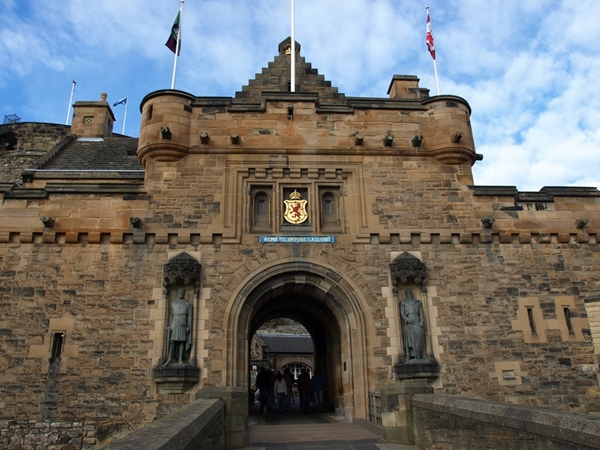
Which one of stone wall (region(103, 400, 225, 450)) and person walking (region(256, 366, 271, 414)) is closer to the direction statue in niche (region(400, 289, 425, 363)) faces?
the stone wall

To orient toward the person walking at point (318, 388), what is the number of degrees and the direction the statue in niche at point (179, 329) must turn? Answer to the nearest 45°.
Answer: approximately 135° to its left

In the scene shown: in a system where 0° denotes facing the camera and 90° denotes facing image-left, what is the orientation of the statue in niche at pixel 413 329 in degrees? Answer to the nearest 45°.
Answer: approximately 0°

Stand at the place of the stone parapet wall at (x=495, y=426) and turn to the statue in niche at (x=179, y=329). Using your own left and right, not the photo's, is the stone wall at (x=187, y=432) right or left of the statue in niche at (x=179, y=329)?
left

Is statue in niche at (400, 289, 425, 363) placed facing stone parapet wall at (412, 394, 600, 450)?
yes

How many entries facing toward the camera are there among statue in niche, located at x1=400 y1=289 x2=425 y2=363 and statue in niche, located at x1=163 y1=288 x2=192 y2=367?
2

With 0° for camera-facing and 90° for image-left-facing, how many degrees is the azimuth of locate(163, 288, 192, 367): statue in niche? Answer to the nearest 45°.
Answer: approximately 0°

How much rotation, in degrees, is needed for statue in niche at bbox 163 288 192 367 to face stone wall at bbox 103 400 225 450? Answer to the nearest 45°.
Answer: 0° — it already faces it

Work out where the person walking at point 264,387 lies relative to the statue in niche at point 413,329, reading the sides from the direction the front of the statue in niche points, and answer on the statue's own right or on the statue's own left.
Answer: on the statue's own right

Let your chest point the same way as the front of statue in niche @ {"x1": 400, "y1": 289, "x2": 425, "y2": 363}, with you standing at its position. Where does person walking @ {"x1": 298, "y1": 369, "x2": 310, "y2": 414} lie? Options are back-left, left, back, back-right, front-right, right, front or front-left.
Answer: back-right
